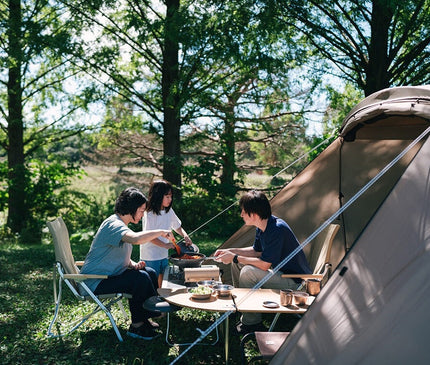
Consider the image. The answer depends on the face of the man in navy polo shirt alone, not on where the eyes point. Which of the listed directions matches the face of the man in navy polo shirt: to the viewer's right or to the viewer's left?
to the viewer's left

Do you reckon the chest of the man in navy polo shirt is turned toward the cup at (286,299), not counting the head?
no

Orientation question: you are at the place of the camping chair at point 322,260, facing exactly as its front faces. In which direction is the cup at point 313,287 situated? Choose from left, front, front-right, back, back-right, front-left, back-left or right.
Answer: left

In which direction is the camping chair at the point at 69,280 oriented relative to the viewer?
to the viewer's right

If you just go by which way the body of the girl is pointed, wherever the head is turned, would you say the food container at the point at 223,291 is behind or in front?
in front

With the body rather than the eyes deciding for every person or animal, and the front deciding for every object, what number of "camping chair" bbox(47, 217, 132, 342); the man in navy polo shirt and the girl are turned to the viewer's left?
1

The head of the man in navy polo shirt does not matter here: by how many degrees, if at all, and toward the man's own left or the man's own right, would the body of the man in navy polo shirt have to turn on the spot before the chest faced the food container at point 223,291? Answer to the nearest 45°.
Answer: approximately 45° to the man's own left

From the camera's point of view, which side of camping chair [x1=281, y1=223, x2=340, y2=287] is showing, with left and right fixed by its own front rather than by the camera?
left

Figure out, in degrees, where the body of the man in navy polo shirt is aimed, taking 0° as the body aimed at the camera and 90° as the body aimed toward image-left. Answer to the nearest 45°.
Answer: approximately 90°

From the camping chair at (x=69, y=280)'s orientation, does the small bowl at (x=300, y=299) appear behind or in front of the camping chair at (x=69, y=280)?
in front

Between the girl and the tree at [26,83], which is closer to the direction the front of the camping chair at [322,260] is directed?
the girl

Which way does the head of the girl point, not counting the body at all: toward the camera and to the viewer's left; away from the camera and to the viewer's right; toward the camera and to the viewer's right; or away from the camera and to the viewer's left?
toward the camera and to the viewer's right

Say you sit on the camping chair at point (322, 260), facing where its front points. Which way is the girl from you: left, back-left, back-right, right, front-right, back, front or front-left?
front

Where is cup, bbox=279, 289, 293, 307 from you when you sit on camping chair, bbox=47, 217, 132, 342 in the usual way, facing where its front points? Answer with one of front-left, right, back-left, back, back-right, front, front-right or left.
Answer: front-right
